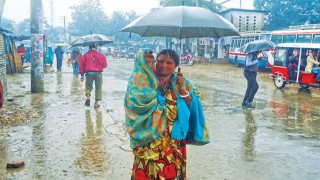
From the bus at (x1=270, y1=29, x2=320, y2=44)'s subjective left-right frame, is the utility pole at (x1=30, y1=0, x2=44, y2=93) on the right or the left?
on its left

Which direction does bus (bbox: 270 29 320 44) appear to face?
to the viewer's left

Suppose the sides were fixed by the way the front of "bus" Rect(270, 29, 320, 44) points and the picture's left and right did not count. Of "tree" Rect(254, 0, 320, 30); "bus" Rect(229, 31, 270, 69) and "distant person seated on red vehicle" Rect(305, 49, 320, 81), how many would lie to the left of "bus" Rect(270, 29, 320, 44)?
1

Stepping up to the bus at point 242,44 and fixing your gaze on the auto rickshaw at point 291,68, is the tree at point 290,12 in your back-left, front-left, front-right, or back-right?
back-left

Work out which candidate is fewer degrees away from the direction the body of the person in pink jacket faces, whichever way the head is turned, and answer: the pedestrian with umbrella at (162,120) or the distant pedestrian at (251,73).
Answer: the distant pedestrian

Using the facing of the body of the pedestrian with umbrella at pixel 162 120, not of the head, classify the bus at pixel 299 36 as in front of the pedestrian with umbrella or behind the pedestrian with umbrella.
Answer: behind

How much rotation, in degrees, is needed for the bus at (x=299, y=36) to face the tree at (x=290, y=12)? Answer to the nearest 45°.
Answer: approximately 90° to its right

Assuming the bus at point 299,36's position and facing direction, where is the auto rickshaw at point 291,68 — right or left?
on its left

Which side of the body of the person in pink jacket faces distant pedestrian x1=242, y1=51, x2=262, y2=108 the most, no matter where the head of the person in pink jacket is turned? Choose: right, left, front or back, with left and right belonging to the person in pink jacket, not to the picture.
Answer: right

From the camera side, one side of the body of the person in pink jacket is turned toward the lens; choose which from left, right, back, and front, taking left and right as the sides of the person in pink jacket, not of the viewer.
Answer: back

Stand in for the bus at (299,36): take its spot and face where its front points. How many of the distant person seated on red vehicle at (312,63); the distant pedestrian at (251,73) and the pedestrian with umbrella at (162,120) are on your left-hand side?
3
